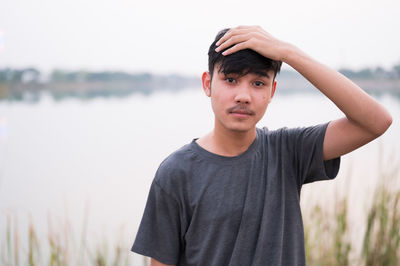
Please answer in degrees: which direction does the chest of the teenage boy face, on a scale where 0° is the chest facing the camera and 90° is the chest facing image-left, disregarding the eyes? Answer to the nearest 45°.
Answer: approximately 0°
